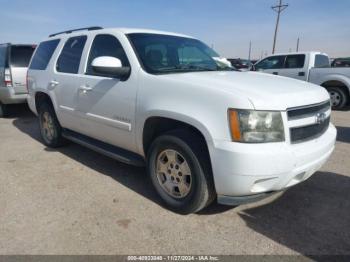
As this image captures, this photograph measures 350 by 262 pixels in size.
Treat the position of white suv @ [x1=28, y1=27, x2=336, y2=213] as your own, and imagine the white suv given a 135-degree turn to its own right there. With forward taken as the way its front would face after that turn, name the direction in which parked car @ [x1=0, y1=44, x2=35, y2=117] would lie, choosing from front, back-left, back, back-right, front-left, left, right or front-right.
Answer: front-right

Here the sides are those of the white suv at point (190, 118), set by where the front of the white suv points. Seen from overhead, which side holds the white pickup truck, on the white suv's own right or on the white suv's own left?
on the white suv's own left

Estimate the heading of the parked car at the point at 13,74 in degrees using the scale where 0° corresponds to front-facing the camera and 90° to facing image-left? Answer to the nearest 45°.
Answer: approximately 135°

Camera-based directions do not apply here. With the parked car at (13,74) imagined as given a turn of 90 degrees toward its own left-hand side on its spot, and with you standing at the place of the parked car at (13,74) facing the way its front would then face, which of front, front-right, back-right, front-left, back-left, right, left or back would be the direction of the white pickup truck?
back-left

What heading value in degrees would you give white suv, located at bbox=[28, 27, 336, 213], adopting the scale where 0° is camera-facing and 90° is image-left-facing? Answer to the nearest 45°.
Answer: approximately 315°
